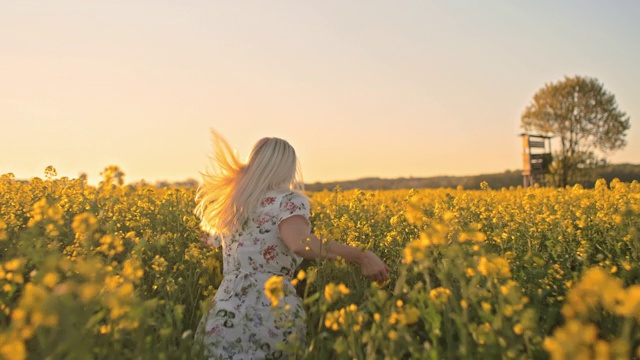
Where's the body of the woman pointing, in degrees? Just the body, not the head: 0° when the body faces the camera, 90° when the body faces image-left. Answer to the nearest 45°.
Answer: approximately 225°

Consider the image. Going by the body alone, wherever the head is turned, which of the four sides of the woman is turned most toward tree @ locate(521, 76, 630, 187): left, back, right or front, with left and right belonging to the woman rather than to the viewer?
front

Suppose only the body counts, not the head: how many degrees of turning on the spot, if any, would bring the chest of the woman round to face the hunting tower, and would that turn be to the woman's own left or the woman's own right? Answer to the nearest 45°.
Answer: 0° — they already face it
